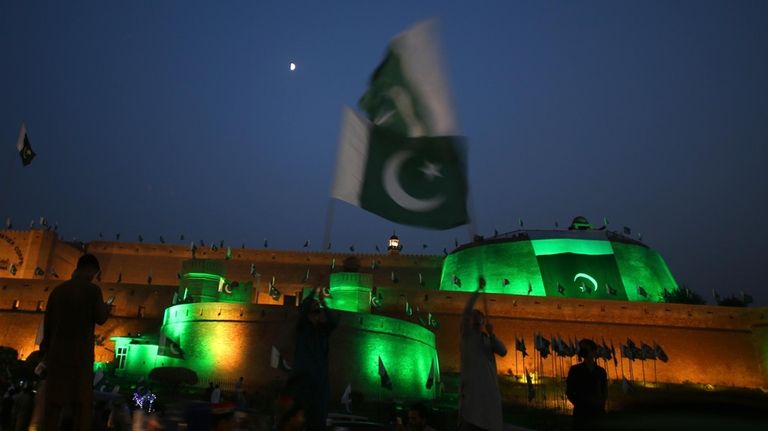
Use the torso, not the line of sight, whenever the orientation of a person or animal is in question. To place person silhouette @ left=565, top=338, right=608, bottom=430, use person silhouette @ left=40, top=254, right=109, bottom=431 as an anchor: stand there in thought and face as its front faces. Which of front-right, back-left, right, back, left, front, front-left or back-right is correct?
front-right

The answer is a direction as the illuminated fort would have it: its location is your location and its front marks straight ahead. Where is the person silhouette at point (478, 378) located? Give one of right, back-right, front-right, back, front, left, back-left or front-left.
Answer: front

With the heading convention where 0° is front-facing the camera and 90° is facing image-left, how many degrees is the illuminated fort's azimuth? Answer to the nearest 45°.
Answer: approximately 0°

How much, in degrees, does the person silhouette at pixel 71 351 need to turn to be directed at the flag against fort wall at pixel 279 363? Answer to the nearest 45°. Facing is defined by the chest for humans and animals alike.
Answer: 0° — it already faces it

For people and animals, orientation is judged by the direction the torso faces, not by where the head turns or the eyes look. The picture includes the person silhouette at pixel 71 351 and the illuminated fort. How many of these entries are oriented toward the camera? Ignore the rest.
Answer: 1

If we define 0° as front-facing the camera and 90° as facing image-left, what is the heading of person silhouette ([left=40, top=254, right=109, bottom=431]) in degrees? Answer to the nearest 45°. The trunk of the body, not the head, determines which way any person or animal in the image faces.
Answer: approximately 225°

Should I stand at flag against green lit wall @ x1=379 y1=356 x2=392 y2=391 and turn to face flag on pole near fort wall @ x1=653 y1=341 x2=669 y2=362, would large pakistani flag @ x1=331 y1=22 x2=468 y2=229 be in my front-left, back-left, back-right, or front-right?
back-right

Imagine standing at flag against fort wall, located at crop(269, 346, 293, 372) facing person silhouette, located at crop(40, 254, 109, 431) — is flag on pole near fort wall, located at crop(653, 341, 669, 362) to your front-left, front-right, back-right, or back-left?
back-left

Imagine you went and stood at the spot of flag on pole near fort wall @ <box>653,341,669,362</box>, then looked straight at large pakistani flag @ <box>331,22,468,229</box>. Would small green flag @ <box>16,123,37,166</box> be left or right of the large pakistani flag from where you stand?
right

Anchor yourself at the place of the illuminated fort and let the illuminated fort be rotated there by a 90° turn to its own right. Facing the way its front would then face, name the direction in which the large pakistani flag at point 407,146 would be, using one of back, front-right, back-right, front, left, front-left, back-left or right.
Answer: left

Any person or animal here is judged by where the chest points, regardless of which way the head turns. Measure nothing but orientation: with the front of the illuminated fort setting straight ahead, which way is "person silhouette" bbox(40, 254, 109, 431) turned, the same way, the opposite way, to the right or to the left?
the opposite way

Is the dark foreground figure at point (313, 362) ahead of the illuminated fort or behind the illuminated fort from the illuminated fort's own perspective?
ahead

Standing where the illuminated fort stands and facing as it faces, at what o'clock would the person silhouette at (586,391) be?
The person silhouette is roughly at 12 o'clock from the illuminated fort.
